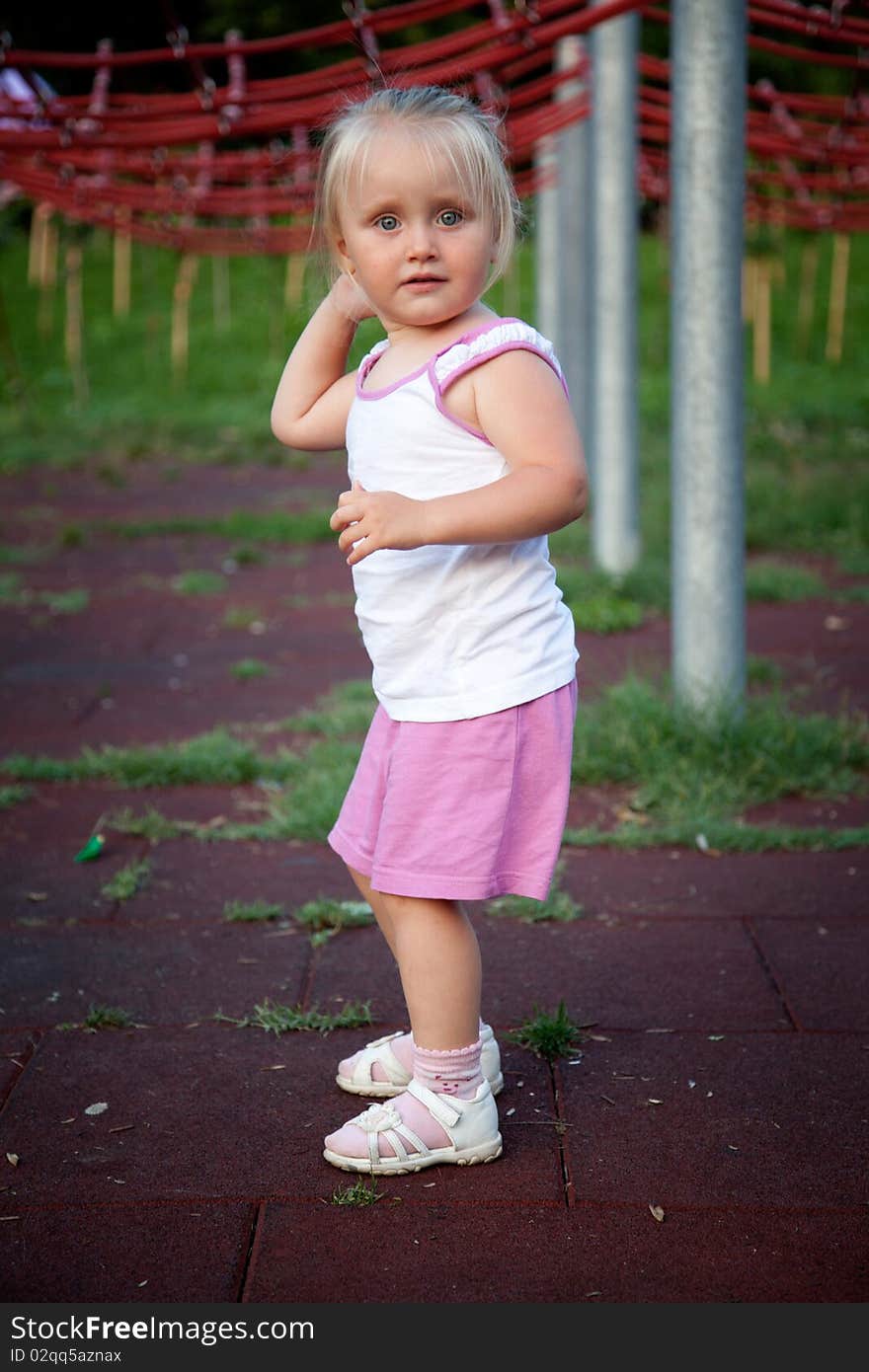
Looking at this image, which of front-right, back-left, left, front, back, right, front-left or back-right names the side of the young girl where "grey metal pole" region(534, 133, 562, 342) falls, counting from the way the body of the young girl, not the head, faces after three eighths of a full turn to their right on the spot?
front

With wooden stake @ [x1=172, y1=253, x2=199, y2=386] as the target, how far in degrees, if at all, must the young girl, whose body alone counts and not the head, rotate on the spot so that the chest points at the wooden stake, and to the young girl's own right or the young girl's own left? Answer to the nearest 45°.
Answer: approximately 135° to the young girl's own right

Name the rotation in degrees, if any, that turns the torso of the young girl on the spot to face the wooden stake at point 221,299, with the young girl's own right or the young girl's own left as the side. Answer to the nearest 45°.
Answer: approximately 135° to the young girl's own right

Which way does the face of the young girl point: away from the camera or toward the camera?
toward the camera

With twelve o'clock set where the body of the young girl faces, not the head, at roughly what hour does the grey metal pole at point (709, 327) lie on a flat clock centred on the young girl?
The grey metal pole is roughly at 5 o'clock from the young girl.

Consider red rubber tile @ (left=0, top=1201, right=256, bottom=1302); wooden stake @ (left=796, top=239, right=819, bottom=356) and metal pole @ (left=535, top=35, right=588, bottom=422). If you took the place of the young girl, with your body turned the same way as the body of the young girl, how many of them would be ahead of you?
1

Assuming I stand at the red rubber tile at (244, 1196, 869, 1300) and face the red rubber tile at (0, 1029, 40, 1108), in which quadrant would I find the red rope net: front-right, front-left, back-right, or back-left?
front-right

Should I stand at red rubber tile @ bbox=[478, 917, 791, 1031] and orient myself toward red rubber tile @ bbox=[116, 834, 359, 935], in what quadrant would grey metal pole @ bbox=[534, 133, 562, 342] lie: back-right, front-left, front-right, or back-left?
front-right

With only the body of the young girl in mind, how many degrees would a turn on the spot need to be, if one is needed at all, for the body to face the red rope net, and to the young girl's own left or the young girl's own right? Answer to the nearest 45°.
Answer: approximately 135° to the young girl's own right

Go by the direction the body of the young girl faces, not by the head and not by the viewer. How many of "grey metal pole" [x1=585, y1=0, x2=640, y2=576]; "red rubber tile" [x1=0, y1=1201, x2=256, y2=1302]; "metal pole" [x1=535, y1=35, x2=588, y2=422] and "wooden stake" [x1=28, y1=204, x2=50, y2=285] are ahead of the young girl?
1

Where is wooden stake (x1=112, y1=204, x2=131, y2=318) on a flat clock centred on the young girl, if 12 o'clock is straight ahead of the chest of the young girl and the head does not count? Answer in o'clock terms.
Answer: The wooden stake is roughly at 4 o'clock from the young girl.

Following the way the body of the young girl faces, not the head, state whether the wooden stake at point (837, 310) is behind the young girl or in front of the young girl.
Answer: behind

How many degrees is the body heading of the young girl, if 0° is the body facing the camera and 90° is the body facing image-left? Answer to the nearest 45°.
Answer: approximately 45°
